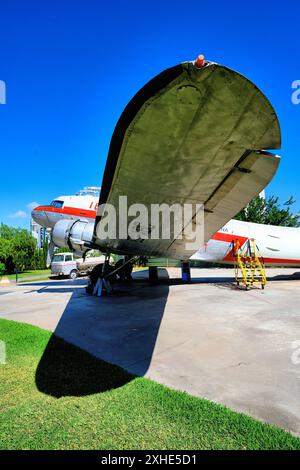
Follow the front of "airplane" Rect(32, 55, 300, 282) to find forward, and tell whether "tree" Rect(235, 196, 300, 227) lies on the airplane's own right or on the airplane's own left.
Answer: on the airplane's own right

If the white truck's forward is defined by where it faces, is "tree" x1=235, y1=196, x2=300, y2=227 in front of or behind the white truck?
behind

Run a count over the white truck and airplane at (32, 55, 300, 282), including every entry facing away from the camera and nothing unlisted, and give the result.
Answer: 0

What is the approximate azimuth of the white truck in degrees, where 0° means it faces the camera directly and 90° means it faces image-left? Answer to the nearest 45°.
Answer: approximately 45°

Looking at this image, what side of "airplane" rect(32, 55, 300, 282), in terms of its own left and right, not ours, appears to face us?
left
